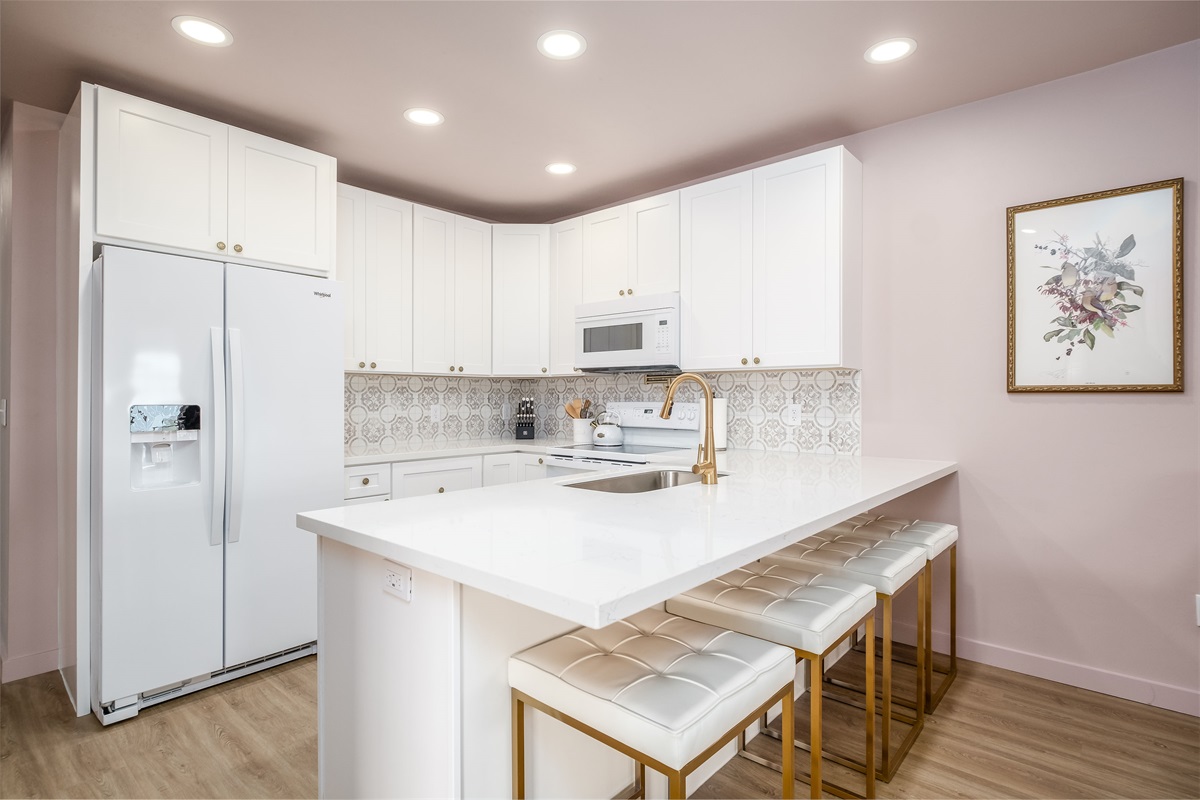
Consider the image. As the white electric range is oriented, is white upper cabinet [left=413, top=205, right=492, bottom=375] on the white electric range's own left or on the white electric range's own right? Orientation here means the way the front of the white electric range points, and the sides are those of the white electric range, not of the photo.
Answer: on the white electric range's own right

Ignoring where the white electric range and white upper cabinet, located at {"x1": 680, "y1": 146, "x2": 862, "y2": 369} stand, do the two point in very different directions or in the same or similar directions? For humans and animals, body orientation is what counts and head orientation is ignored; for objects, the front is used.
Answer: same or similar directions

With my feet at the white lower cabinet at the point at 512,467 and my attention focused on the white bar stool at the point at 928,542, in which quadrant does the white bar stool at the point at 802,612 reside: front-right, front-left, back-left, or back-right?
front-right

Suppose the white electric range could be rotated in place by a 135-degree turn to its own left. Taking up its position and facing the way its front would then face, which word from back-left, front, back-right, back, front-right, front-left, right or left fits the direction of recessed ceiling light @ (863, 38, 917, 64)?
front-right

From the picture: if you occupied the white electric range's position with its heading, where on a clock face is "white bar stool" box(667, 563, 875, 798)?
The white bar stool is roughly at 10 o'clock from the white electric range.

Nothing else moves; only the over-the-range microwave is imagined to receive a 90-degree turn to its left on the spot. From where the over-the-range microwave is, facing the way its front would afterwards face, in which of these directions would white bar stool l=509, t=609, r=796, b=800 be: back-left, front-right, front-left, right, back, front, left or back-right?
front-right

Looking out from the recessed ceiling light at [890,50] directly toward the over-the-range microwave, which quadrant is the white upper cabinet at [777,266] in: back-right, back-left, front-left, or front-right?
front-right

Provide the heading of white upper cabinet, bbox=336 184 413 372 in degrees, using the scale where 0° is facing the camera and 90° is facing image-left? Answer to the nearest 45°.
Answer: approximately 315°

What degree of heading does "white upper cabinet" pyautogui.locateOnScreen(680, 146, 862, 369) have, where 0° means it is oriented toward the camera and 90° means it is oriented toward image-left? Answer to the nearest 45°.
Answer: approximately 45°

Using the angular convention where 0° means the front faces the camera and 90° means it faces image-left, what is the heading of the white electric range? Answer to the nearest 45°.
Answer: approximately 45°

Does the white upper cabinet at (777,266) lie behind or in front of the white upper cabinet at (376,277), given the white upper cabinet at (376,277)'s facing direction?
in front

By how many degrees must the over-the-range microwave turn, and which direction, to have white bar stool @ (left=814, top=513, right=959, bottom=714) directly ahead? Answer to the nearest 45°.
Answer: approximately 90° to its left

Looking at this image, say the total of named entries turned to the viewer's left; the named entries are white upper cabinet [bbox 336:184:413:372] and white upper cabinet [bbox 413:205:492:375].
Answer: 0
